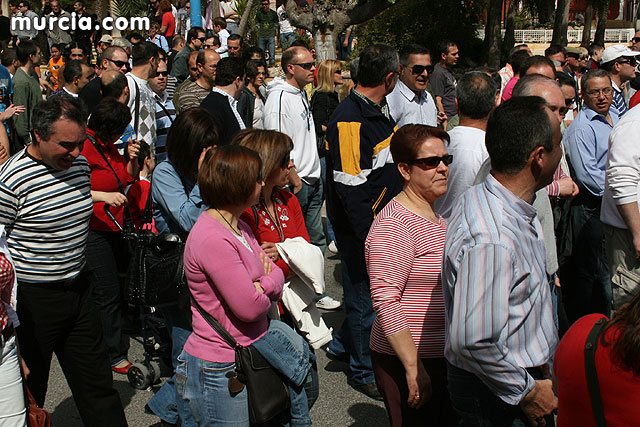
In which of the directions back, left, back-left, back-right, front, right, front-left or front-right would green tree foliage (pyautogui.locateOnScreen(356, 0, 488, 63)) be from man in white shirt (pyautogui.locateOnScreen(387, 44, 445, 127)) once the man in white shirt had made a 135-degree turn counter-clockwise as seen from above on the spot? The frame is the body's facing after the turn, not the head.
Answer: front

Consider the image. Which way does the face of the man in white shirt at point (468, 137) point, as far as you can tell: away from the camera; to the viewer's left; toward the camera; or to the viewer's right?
away from the camera

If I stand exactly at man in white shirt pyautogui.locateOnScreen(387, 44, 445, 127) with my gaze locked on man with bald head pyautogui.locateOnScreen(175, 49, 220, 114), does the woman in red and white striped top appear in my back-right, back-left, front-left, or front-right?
back-left

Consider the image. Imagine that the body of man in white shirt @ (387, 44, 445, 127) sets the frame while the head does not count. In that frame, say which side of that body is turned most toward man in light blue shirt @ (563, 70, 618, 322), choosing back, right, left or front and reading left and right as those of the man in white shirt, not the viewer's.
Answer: front

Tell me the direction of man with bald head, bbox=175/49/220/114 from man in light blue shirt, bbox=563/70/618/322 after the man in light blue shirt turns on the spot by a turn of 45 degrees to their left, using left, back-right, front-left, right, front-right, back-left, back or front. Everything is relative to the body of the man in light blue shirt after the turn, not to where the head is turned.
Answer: back

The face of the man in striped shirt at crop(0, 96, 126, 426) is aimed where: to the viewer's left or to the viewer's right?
to the viewer's right

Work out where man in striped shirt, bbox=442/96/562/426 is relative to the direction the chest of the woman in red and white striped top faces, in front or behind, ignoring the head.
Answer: in front

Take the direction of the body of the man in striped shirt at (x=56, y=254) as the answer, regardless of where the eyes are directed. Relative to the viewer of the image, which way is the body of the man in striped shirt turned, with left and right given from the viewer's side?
facing the viewer and to the right of the viewer

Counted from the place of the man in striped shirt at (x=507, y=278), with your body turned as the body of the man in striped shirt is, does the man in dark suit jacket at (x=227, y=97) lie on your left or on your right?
on your left
